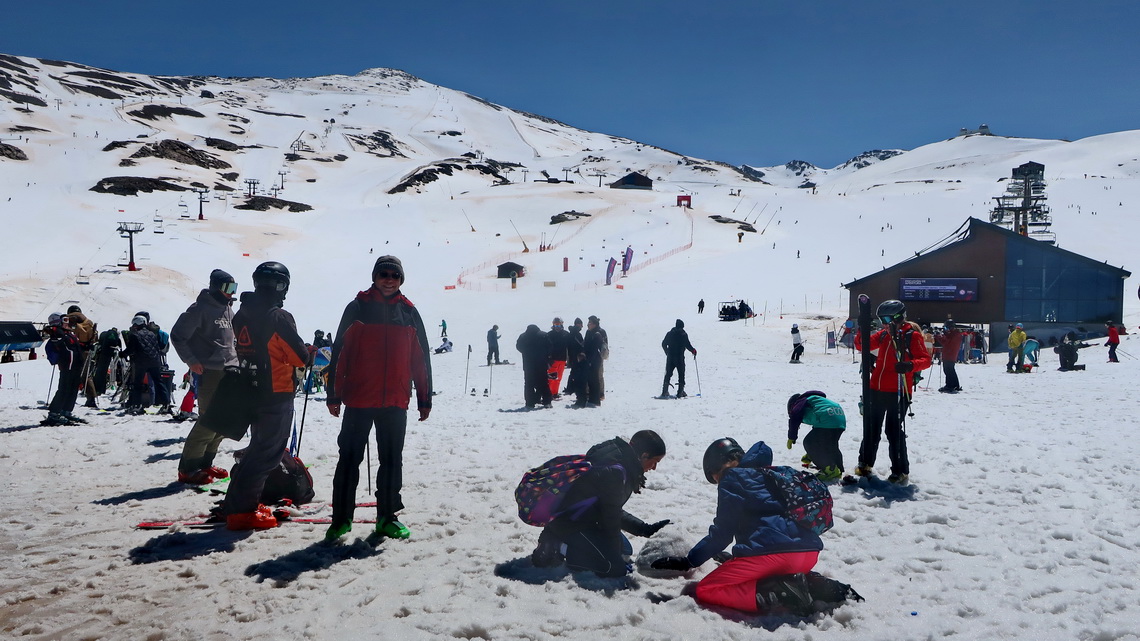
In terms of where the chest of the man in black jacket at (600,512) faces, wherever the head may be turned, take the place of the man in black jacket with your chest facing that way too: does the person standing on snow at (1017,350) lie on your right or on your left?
on your left

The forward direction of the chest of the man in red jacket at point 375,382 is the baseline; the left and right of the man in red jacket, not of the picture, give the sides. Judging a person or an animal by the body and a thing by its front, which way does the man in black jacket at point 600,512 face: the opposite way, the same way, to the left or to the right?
to the left

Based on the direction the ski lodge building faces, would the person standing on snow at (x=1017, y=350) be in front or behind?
in front

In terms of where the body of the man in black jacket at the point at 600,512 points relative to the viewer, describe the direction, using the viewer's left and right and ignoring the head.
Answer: facing to the right of the viewer

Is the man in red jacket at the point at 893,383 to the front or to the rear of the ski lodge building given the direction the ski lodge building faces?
to the front

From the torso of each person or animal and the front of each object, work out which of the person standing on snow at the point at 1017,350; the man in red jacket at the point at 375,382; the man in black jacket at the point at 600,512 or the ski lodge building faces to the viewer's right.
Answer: the man in black jacket

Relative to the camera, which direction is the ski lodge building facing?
toward the camera

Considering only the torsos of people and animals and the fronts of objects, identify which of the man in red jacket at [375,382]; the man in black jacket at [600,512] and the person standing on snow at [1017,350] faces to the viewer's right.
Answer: the man in black jacket

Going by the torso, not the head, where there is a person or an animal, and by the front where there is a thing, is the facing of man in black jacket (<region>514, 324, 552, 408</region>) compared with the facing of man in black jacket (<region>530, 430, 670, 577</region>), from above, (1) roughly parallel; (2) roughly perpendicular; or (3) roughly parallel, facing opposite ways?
roughly perpendicular

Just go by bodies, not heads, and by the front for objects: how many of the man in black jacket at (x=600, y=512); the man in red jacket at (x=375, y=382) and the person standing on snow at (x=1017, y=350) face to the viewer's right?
1

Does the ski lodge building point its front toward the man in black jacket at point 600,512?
yes

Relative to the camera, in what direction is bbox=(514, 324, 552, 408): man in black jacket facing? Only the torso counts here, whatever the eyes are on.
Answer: away from the camera

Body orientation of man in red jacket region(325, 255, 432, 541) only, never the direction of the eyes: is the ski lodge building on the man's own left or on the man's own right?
on the man's own left

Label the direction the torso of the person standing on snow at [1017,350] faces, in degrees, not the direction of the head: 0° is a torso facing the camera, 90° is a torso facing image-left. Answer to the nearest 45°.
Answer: approximately 0°

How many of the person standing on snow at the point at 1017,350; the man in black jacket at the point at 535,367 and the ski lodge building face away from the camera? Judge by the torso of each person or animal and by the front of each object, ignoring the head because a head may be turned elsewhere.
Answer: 1
